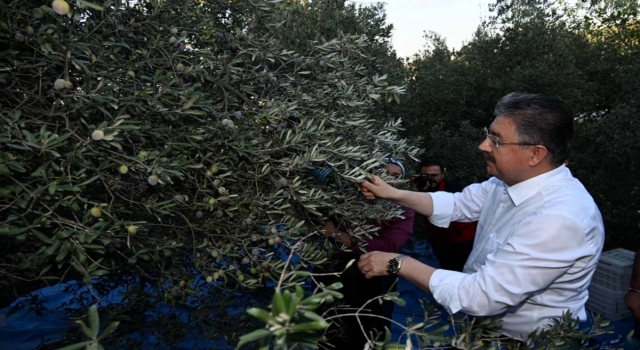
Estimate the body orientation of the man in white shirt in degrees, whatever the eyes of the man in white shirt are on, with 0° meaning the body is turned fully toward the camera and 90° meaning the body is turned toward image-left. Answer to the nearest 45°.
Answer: approximately 90°

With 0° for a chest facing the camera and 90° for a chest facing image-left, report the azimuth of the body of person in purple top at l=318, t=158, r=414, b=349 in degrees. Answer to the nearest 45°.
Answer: approximately 45°

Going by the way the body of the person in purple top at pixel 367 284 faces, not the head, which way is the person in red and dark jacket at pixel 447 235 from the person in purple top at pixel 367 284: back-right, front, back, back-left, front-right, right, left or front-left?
back

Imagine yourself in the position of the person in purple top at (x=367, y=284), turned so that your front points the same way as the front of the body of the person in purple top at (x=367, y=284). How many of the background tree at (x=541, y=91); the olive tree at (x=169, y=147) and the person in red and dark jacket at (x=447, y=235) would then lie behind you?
2

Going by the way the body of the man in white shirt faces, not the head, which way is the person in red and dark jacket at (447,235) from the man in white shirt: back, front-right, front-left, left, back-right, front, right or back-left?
right

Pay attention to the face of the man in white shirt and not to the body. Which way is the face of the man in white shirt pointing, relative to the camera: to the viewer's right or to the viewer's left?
to the viewer's left

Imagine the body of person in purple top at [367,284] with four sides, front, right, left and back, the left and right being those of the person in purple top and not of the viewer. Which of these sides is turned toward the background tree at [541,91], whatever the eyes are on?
back

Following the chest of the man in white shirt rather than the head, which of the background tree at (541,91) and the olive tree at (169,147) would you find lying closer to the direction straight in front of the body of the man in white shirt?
the olive tree

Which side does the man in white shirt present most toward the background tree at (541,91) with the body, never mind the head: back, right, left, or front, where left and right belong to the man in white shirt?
right
